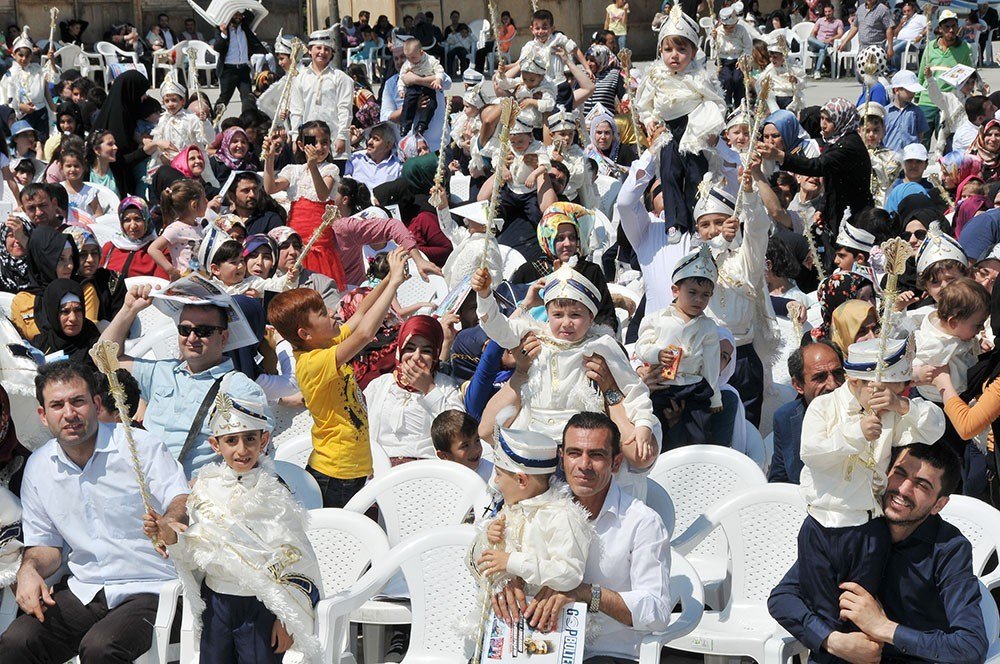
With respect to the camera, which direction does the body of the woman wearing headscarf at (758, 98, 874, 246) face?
to the viewer's left

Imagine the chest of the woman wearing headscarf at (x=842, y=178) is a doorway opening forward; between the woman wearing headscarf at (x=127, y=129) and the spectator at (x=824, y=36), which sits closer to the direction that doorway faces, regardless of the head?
the woman wearing headscarf

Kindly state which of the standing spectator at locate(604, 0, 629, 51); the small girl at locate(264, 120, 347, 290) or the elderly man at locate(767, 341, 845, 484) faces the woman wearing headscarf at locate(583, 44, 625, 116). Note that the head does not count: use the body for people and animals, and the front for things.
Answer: the standing spectator

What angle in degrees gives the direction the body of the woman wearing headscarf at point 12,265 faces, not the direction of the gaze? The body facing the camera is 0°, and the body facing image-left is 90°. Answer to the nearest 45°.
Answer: approximately 315°
